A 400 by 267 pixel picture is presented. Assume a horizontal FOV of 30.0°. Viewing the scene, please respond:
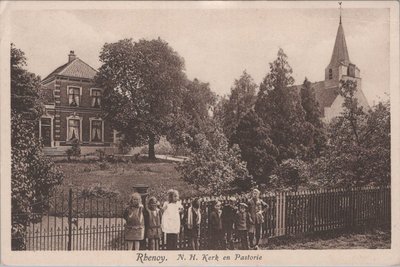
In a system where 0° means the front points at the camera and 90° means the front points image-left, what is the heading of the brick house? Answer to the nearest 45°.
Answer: approximately 0°

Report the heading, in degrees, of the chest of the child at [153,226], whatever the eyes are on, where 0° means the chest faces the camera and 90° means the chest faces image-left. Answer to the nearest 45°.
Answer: approximately 0°

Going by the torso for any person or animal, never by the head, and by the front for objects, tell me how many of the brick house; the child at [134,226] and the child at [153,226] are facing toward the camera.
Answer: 3

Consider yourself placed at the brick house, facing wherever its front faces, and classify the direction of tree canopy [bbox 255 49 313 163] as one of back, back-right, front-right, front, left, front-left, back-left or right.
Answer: left

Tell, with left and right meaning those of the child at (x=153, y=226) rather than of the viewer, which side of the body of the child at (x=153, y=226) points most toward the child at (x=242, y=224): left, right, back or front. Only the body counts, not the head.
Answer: left

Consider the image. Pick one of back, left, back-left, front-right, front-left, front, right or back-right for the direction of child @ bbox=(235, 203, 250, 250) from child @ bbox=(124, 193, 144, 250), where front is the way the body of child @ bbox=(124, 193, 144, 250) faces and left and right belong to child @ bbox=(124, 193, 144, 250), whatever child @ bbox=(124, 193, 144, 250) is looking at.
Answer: left

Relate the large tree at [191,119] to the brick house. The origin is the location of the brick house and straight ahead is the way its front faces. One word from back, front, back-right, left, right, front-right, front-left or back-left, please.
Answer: left

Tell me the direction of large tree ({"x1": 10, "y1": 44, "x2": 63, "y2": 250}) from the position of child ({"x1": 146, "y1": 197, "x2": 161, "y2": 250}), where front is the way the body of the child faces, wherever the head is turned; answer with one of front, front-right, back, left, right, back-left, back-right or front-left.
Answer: right
